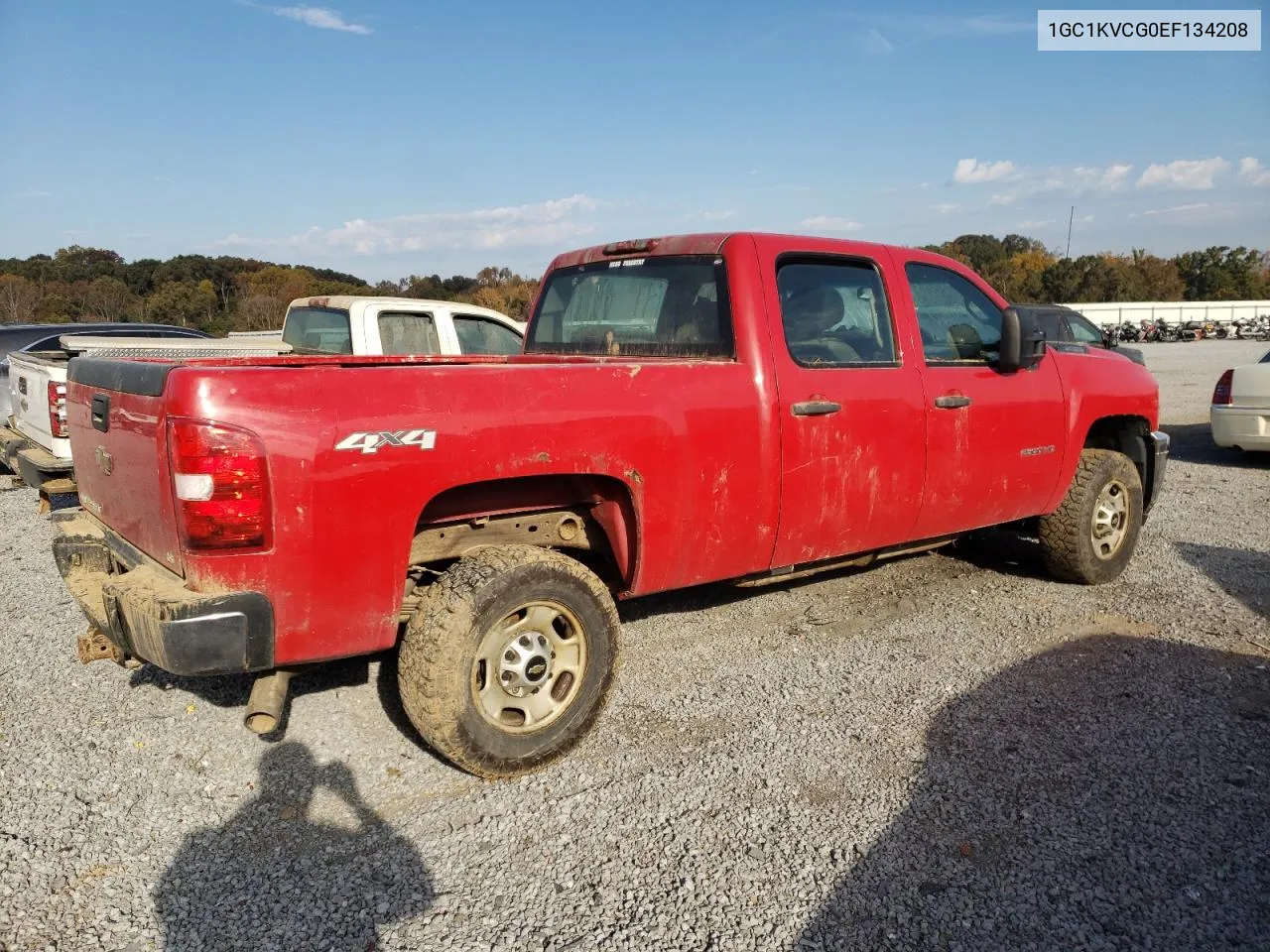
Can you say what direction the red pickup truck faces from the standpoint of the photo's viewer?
facing away from the viewer and to the right of the viewer

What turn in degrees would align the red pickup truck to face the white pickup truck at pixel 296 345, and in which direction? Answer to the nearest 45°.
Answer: approximately 90° to its left

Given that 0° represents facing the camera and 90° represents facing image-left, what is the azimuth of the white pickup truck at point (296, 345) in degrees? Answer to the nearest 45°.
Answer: approximately 225°

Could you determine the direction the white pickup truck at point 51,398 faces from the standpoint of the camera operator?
facing away from the viewer and to the right of the viewer

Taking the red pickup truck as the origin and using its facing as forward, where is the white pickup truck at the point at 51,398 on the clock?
The white pickup truck is roughly at 9 o'clock from the red pickup truck.

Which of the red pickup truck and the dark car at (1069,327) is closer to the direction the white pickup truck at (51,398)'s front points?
the dark car

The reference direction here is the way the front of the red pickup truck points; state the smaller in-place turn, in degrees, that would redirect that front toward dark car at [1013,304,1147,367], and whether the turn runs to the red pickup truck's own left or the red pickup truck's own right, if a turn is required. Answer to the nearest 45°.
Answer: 0° — it already faces it
